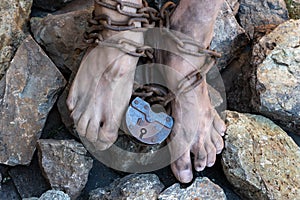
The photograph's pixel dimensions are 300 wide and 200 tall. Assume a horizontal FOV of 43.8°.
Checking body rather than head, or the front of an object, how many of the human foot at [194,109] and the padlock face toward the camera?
2

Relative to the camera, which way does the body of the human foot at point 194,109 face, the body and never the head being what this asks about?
toward the camera

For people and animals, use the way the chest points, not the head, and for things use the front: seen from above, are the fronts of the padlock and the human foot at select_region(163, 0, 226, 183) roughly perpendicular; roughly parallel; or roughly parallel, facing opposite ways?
roughly parallel

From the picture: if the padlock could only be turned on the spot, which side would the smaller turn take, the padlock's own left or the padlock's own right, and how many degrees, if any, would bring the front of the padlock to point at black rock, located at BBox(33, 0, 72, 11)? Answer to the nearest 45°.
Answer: approximately 135° to the padlock's own right

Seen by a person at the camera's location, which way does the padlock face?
facing the viewer

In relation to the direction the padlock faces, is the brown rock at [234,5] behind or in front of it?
behind

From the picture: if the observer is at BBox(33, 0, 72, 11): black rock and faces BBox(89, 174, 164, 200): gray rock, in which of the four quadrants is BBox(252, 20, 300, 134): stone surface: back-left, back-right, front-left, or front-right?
front-left

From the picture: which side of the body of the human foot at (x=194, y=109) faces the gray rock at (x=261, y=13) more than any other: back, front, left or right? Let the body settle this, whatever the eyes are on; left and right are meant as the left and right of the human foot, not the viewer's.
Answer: back
